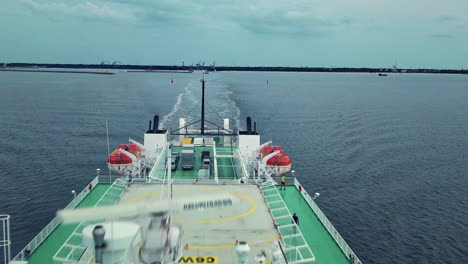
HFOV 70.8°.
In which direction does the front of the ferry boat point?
toward the camera
